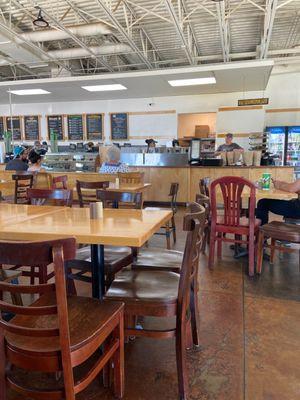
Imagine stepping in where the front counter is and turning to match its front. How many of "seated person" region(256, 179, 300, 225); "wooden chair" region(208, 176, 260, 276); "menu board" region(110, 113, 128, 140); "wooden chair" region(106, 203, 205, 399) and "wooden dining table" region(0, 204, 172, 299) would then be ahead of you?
4

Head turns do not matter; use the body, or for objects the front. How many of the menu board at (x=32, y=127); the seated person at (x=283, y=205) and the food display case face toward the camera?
2

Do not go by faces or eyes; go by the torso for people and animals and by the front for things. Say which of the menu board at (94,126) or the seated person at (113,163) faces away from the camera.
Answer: the seated person

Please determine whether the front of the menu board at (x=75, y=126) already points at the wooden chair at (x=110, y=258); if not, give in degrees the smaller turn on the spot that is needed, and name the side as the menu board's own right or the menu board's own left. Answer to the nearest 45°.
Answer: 0° — it already faces it

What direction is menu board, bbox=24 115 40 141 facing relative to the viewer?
toward the camera

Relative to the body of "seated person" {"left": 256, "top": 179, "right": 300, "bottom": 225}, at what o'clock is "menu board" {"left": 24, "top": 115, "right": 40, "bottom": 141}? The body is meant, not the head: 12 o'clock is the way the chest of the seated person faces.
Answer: The menu board is roughly at 1 o'clock from the seated person.

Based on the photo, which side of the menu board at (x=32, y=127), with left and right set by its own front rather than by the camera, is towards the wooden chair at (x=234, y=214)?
front

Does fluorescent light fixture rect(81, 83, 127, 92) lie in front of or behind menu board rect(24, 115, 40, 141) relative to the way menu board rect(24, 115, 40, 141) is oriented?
in front

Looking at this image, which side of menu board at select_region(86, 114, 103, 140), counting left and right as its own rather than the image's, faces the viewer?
front

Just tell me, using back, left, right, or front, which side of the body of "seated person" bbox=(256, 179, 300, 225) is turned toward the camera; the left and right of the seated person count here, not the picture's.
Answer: left

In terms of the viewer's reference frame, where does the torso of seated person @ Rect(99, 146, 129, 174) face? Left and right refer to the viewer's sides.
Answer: facing away from the viewer

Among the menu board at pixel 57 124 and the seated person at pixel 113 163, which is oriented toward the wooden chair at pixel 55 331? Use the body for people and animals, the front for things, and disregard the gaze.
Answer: the menu board

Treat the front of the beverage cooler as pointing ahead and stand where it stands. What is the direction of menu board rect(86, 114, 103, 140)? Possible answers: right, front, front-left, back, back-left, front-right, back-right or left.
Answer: right

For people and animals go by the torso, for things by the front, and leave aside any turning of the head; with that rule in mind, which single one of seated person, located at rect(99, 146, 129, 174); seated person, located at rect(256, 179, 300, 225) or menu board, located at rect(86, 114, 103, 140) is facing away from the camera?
seated person, located at rect(99, 146, 129, 174)

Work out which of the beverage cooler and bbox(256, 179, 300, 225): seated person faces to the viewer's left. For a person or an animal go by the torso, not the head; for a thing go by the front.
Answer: the seated person

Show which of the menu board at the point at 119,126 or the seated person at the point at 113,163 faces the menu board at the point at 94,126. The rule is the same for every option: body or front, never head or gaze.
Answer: the seated person

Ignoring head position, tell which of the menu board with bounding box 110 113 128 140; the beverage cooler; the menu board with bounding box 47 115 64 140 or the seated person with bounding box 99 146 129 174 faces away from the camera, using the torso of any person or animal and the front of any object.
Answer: the seated person
